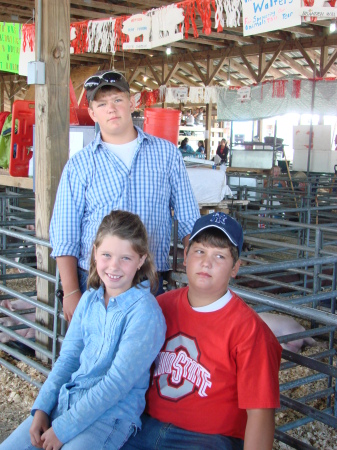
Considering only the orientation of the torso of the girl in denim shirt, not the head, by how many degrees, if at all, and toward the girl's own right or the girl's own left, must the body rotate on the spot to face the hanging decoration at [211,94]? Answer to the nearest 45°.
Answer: approximately 135° to the girl's own right

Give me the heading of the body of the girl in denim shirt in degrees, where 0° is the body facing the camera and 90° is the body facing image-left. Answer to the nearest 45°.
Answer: approximately 45°

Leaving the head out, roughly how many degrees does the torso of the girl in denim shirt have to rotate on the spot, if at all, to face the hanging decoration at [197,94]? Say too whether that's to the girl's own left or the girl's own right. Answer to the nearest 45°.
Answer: approximately 135° to the girl's own right

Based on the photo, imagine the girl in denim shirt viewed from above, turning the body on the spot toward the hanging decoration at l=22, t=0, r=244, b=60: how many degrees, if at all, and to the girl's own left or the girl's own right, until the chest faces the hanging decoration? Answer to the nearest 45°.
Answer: approximately 135° to the girl's own right

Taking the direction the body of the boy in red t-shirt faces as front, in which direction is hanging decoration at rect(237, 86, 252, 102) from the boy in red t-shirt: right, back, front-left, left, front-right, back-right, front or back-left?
back-right

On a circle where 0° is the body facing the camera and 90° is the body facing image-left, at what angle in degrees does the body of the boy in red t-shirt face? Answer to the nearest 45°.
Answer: approximately 45°

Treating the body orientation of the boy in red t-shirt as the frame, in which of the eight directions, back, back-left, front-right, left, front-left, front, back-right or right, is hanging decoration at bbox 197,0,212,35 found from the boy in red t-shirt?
back-right

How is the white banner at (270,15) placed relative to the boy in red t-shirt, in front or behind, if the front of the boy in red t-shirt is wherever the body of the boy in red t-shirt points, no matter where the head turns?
behind

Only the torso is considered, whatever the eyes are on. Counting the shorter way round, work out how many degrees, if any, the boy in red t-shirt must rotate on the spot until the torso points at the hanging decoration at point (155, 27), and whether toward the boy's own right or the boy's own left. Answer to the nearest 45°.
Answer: approximately 135° to the boy's own right
